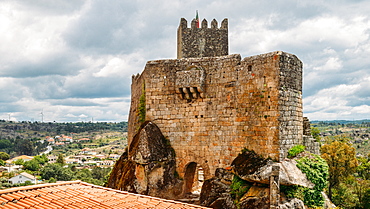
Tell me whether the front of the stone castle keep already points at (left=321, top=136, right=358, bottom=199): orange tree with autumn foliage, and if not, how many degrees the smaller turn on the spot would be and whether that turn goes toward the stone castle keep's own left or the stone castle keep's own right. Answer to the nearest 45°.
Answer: approximately 135° to the stone castle keep's own left

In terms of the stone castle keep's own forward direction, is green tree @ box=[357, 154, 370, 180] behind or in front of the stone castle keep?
behind

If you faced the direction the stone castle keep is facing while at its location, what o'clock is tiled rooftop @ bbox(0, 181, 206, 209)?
The tiled rooftop is roughly at 1 o'clock from the stone castle keep.

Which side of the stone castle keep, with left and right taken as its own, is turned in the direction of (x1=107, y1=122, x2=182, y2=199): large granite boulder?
right

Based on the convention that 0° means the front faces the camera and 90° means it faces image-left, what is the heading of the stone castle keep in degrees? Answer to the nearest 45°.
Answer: approximately 0°
